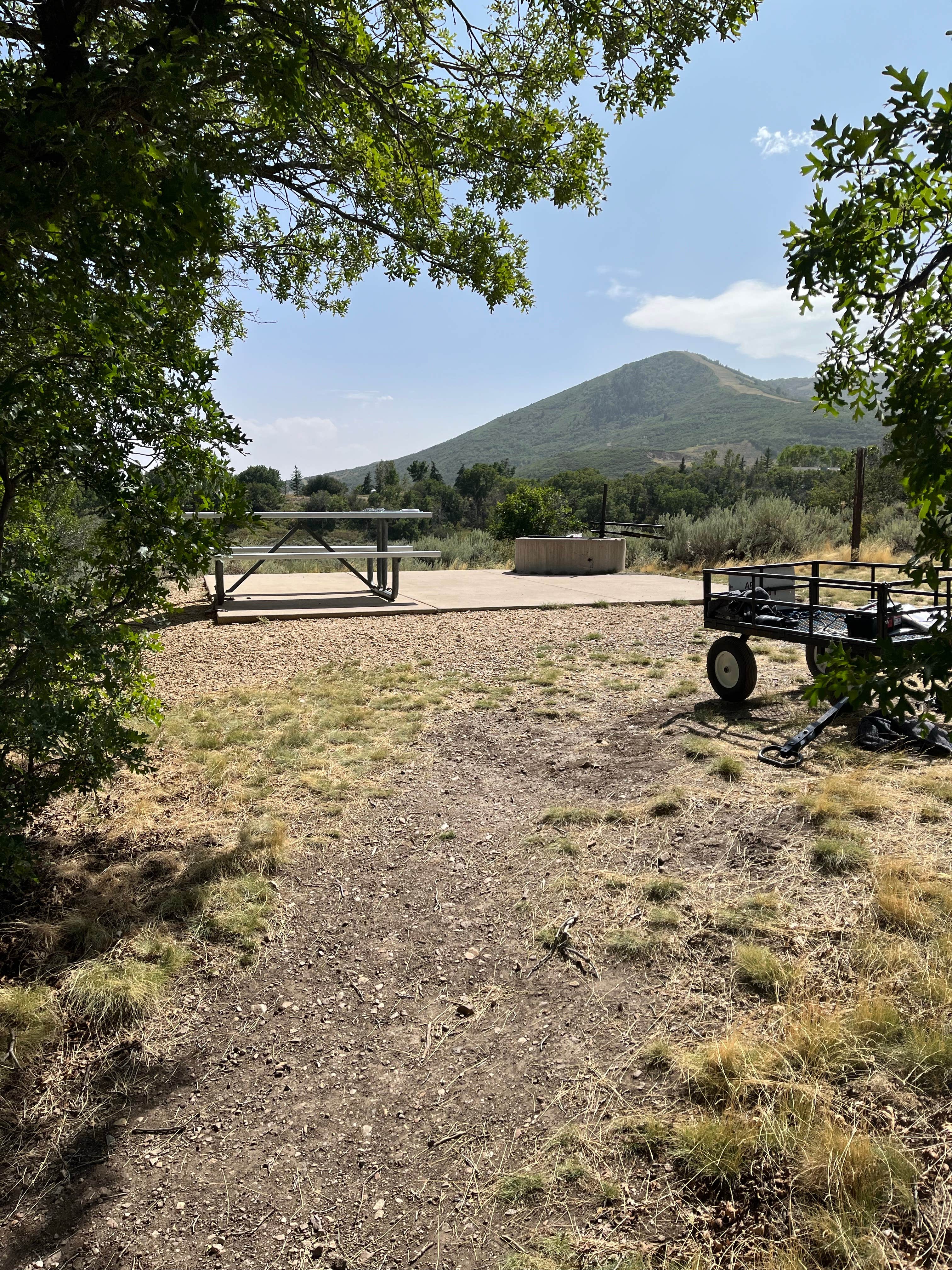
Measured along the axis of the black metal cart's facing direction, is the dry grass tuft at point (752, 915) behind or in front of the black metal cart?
in front

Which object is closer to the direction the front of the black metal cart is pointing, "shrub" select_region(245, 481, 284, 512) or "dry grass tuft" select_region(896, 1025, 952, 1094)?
the dry grass tuft

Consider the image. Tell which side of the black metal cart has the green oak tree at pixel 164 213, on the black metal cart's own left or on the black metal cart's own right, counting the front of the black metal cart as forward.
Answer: on the black metal cart's own right

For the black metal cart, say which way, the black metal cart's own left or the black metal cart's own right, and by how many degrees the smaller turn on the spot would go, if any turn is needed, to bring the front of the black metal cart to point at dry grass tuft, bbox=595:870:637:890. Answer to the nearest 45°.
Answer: approximately 45° to the black metal cart's own right

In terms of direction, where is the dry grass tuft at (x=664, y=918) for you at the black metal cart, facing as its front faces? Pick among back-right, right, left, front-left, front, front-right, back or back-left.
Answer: front-right

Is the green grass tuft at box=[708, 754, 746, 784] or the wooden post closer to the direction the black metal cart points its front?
the green grass tuft

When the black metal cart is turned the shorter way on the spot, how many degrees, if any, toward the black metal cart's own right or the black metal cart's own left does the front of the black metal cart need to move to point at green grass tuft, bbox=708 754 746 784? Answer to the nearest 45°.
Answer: approximately 45° to the black metal cart's own right

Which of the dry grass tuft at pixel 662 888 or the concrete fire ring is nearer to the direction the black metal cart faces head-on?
the dry grass tuft

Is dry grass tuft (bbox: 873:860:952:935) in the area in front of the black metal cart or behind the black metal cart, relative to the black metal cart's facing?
in front
